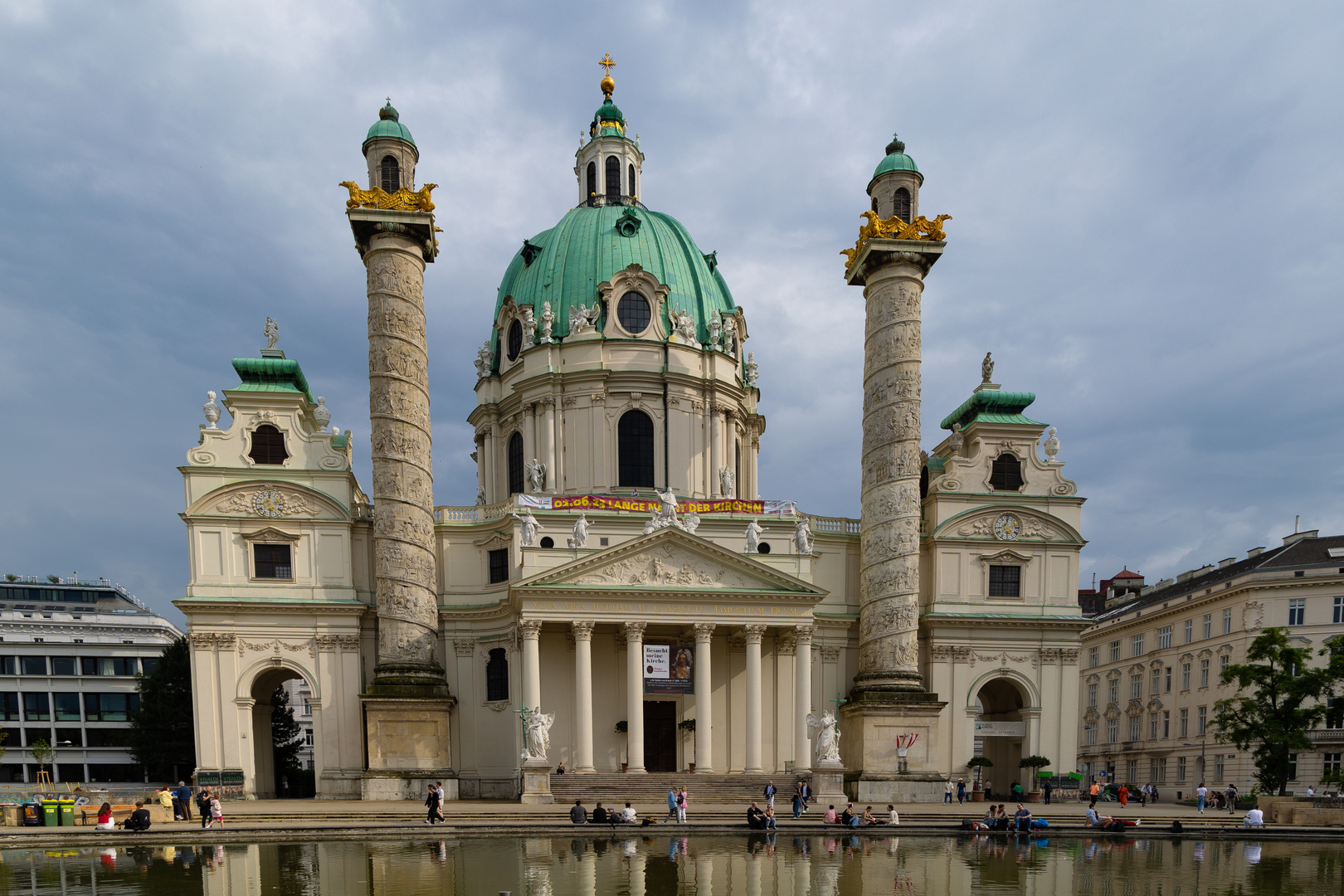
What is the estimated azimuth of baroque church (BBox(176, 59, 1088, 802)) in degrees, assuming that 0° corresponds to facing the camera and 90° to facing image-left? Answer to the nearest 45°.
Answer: approximately 0°

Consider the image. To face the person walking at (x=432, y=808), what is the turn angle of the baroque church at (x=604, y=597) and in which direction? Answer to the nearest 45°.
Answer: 0° — it already faces them

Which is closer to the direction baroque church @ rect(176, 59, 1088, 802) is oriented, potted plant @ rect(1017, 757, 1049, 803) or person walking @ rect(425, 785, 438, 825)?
the person walking
